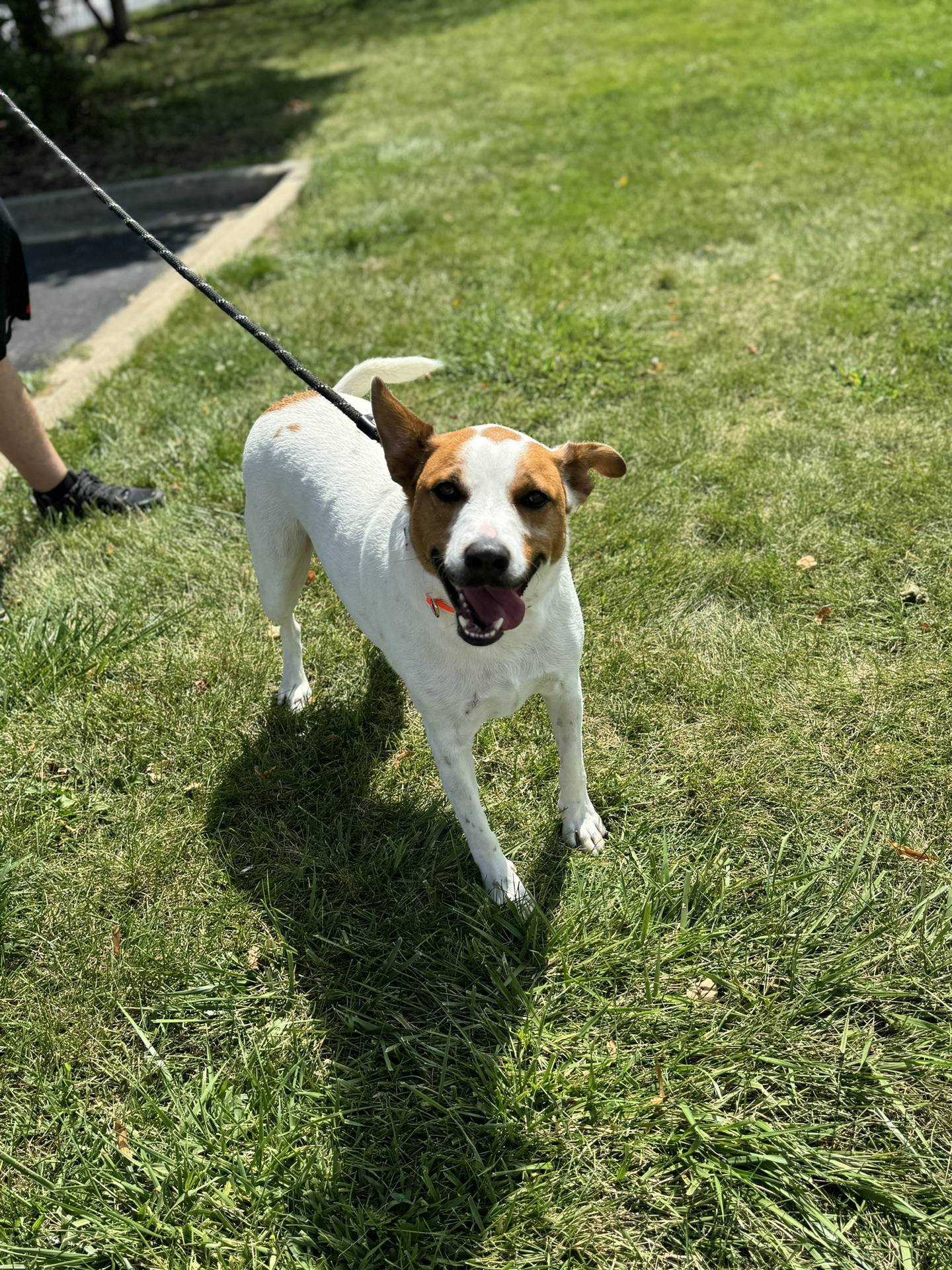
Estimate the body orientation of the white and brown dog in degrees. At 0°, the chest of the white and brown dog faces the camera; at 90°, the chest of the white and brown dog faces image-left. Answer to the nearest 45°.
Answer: approximately 315°

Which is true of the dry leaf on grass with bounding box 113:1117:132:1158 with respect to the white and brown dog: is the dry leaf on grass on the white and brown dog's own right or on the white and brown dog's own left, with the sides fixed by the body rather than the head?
on the white and brown dog's own right
